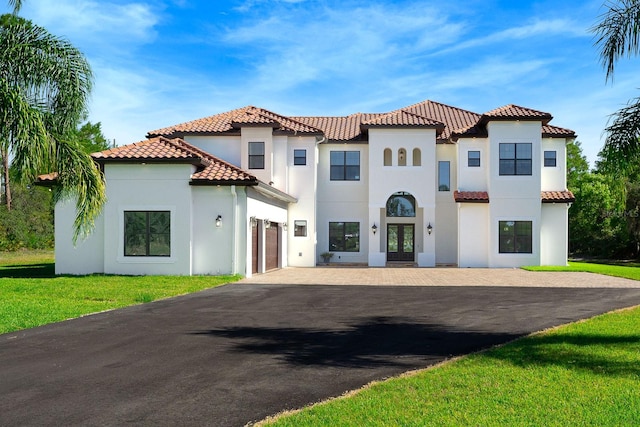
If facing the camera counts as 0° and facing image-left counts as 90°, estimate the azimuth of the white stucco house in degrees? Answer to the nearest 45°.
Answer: approximately 0°

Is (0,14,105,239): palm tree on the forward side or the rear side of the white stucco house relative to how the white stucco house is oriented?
on the forward side

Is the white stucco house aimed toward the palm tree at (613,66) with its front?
yes
